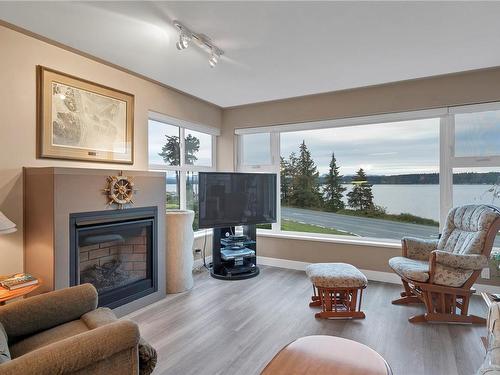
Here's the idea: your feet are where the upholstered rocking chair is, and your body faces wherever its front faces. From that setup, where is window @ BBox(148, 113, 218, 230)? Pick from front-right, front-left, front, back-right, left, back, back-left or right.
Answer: front-right

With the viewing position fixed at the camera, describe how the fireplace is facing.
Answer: facing the viewer and to the right of the viewer

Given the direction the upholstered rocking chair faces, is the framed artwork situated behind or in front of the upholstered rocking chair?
in front

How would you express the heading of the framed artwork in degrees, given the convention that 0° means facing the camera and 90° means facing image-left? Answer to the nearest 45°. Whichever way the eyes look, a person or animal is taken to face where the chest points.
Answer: approximately 315°

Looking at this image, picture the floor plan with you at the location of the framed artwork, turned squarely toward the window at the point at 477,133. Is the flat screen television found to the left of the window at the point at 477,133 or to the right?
left

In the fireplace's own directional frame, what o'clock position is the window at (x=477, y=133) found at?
The window is roughly at 11 o'clock from the fireplace.

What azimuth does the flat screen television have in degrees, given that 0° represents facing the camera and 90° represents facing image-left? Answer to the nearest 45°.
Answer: approximately 315°

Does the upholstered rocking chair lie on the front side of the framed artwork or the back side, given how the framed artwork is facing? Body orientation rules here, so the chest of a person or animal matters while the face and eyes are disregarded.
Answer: on the front side

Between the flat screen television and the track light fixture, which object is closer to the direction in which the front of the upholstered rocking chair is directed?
the track light fixture

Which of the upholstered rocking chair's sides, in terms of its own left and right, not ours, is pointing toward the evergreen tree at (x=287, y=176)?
right

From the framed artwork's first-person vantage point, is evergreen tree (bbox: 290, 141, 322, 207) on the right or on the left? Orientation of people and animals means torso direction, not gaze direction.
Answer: on its left

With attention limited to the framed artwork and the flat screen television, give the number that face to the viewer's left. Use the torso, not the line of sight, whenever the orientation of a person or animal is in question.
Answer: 0
